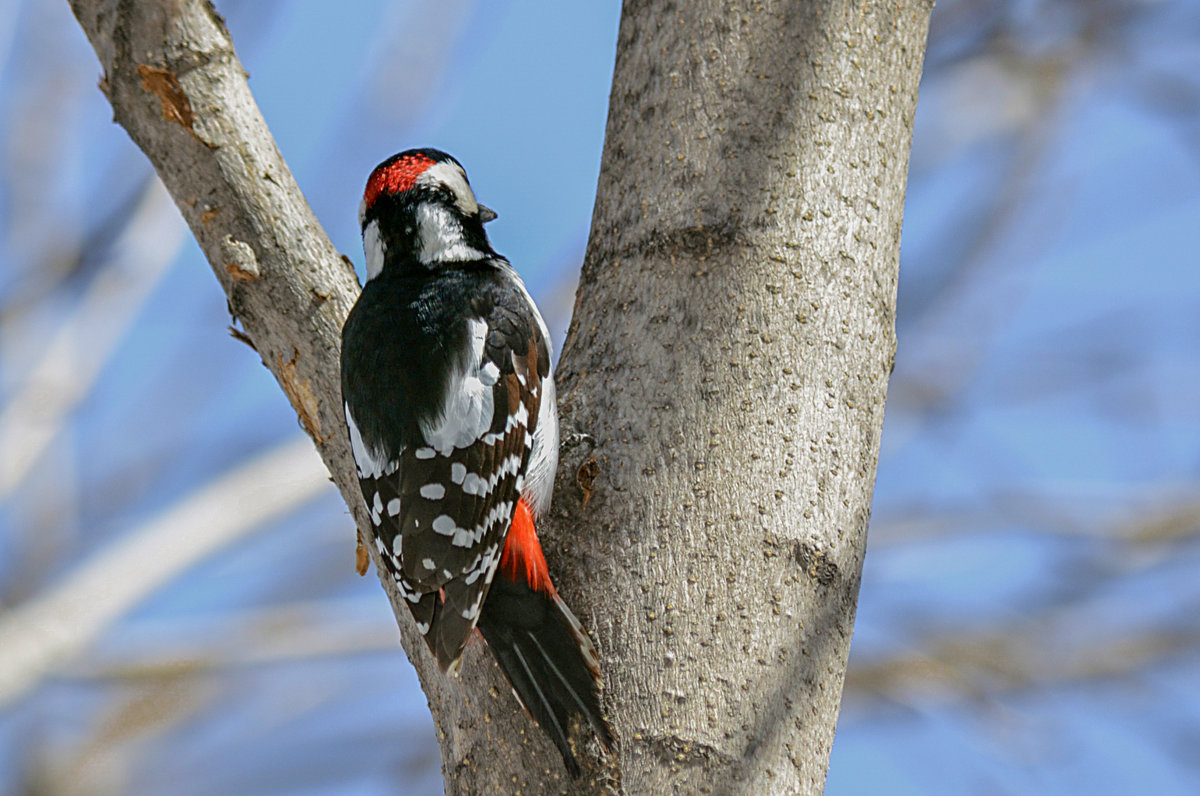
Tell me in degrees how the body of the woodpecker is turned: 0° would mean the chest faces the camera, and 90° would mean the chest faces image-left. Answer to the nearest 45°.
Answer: approximately 225°
